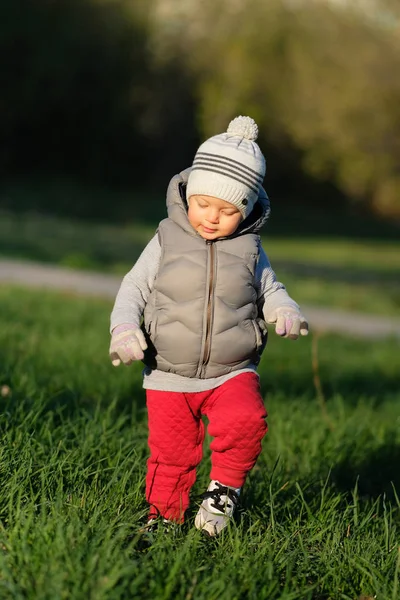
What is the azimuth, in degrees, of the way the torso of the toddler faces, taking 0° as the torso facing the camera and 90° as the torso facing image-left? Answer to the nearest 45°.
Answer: approximately 0°
